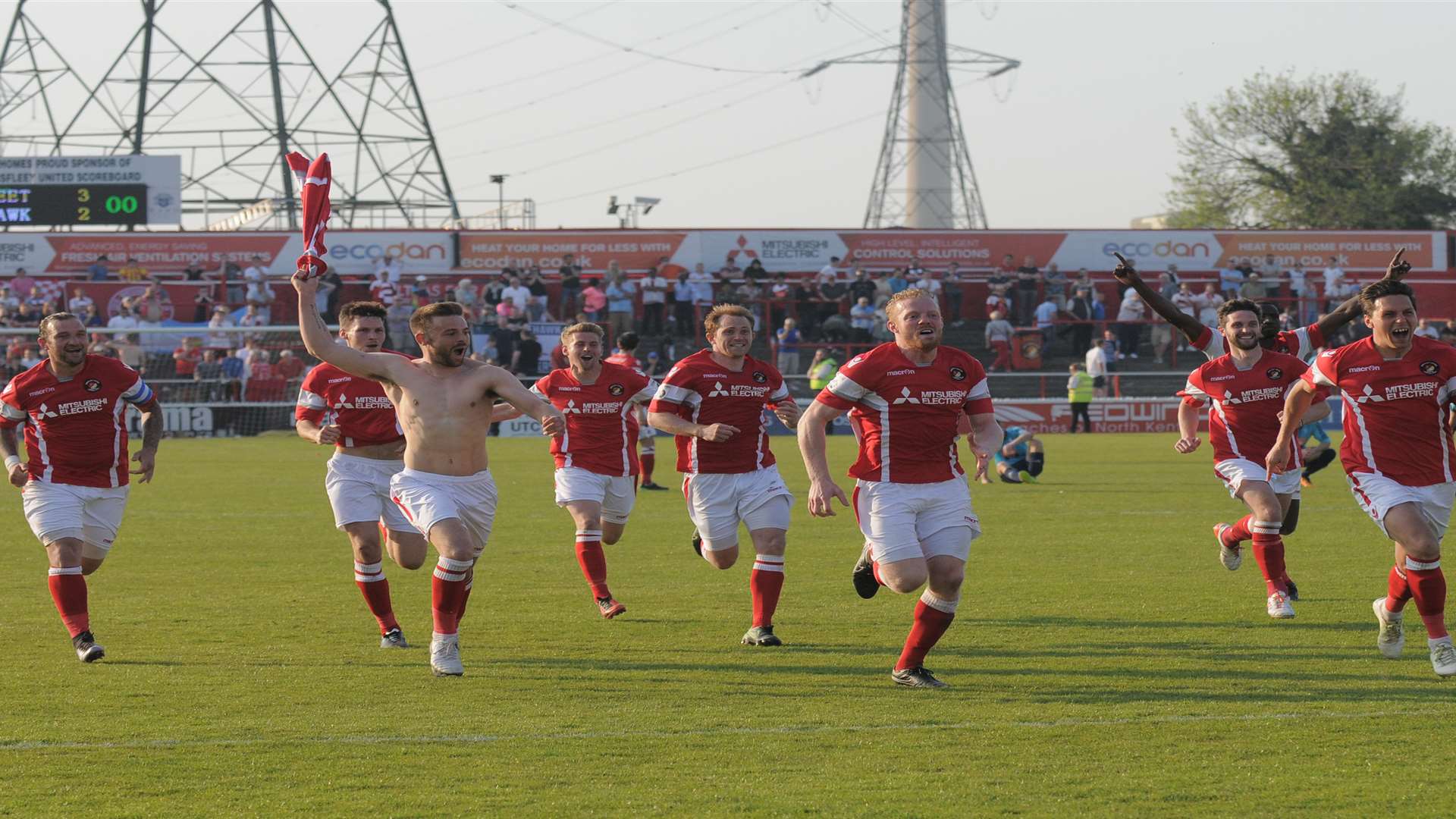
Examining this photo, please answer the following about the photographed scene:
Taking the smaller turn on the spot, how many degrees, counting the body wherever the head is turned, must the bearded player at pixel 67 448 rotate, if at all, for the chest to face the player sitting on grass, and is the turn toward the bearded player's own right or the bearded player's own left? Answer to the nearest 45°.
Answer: approximately 135° to the bearded player's own left

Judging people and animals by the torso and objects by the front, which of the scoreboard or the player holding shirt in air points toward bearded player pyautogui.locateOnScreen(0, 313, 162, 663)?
the scoreboard

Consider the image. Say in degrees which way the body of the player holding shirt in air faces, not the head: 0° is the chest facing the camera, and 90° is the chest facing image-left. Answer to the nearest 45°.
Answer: approximately 0°

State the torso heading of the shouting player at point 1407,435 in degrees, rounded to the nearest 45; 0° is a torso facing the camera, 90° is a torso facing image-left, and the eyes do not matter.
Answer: approximately 315°

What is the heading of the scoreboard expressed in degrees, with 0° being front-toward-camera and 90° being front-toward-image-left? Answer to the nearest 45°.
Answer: approximately 0°

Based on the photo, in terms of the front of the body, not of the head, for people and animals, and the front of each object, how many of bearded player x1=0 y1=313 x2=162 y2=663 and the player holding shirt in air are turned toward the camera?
2
